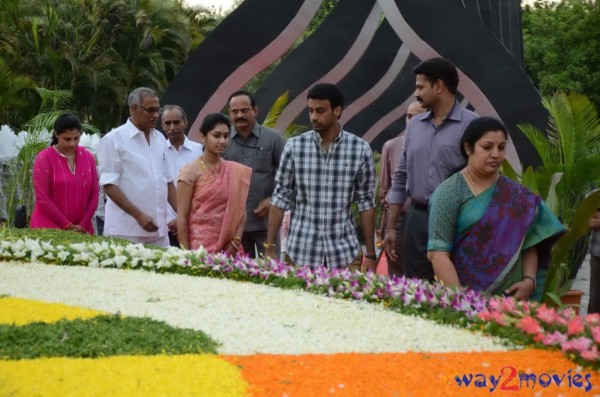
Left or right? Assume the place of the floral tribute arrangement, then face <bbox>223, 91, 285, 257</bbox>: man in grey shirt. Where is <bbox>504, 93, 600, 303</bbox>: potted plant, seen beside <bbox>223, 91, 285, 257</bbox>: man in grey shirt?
right

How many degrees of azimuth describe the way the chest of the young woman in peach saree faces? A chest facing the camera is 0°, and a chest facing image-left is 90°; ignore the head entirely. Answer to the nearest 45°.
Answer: approximately 315°

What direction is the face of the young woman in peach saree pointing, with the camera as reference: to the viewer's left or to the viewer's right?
to the viewer's right

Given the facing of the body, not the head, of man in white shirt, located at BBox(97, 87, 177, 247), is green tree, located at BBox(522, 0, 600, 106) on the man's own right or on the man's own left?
on the man's own left

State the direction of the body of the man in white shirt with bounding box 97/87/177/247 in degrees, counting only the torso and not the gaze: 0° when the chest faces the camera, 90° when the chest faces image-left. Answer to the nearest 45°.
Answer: approximately 315°

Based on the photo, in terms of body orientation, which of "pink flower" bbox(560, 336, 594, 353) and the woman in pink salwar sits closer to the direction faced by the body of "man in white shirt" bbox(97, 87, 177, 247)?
the pink flower

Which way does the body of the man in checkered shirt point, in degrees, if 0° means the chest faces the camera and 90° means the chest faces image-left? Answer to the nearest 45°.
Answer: approximately 0°
